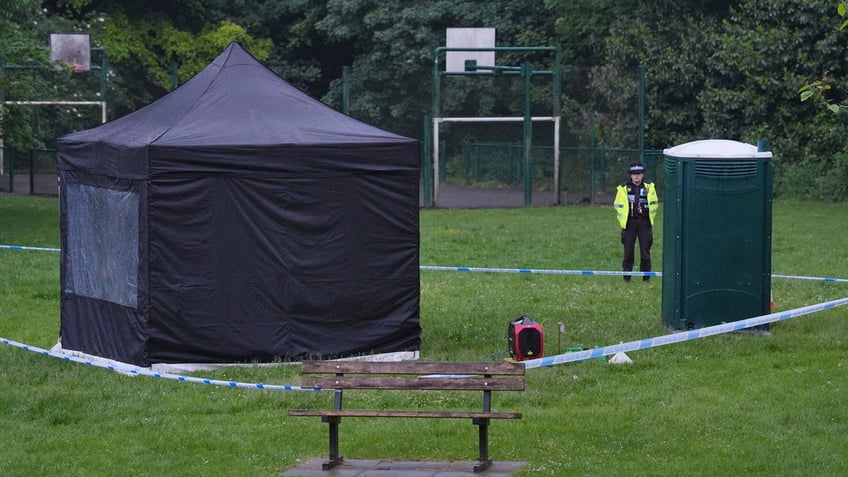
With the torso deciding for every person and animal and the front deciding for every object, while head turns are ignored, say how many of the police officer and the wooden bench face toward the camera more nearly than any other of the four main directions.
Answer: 2

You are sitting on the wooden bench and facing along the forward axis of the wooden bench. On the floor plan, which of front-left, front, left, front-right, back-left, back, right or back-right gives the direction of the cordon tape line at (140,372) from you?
back-right

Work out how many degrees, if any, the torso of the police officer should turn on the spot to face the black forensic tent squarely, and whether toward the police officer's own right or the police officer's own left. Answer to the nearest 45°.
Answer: approximately 45° to the police officer's own right

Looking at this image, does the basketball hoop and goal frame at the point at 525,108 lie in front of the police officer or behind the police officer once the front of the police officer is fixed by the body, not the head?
behind

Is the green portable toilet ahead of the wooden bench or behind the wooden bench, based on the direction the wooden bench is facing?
behind

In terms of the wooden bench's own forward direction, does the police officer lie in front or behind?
behind

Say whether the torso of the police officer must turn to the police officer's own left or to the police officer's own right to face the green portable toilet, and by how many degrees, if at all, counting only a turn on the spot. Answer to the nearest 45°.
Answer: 0° — they already face it
